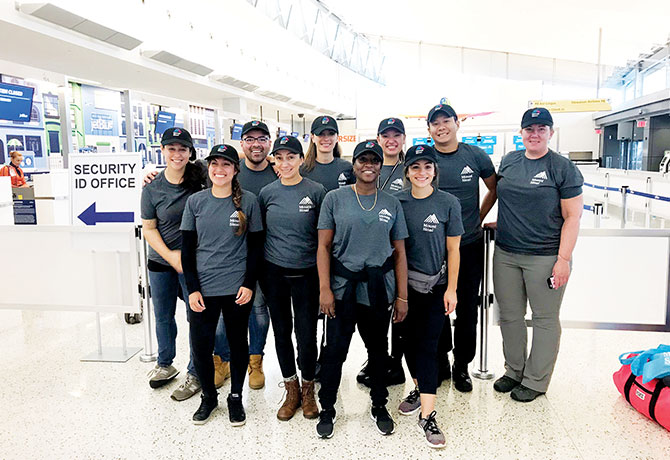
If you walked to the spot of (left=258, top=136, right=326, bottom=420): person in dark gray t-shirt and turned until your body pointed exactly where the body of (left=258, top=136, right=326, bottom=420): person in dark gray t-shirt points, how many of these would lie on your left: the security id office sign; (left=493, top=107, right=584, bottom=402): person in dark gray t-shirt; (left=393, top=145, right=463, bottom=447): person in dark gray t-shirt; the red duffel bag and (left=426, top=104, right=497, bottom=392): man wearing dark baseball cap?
4

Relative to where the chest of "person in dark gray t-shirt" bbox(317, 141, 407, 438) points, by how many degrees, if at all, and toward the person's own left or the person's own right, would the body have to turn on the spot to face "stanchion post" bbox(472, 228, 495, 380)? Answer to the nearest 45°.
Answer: approximately 135° to the person's own left

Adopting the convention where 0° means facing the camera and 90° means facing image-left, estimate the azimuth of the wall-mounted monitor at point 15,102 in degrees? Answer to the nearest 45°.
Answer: approximately 315°

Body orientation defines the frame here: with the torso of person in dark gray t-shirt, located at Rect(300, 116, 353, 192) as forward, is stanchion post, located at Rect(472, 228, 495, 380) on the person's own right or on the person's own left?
on the person's own left

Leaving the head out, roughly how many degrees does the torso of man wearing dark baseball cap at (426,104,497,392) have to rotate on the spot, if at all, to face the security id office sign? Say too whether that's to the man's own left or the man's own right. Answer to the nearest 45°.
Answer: approximately 90° to the man's own right

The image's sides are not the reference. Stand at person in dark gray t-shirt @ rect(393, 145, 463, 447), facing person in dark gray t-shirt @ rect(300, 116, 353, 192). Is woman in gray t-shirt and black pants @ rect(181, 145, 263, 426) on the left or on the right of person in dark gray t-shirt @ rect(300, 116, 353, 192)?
left
